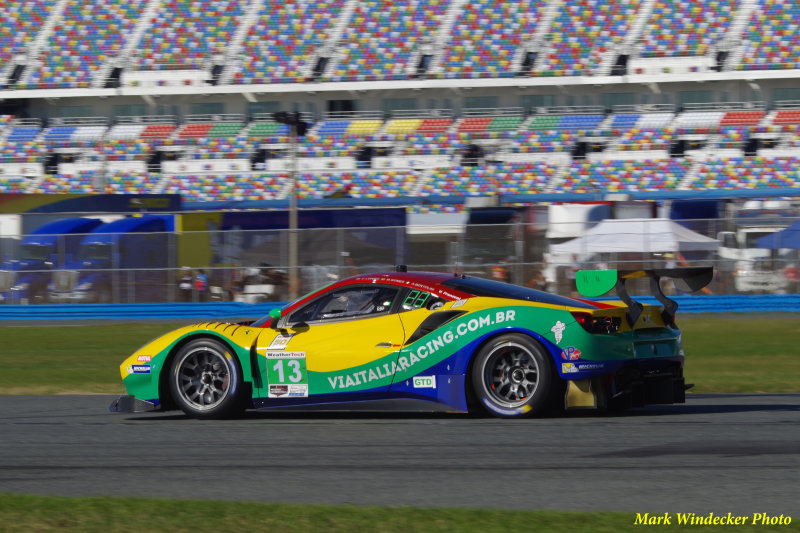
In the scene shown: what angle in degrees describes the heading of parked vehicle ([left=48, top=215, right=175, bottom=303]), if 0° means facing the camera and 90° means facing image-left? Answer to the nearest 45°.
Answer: approximately 45°

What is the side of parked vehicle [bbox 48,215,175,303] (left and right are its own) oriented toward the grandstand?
back

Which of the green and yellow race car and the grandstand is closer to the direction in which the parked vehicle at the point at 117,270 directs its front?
the green and yellow race car

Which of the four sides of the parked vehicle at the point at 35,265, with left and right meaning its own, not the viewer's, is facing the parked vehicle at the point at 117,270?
left

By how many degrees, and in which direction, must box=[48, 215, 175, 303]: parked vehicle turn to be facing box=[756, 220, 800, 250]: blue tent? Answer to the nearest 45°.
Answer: approximately 90° to its left

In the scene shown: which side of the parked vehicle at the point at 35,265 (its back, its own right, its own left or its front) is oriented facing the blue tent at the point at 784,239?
left

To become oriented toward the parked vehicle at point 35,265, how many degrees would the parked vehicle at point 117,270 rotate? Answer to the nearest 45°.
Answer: approximately 90° to its right

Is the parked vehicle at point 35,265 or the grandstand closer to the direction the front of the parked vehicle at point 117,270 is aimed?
the parked vehicle
